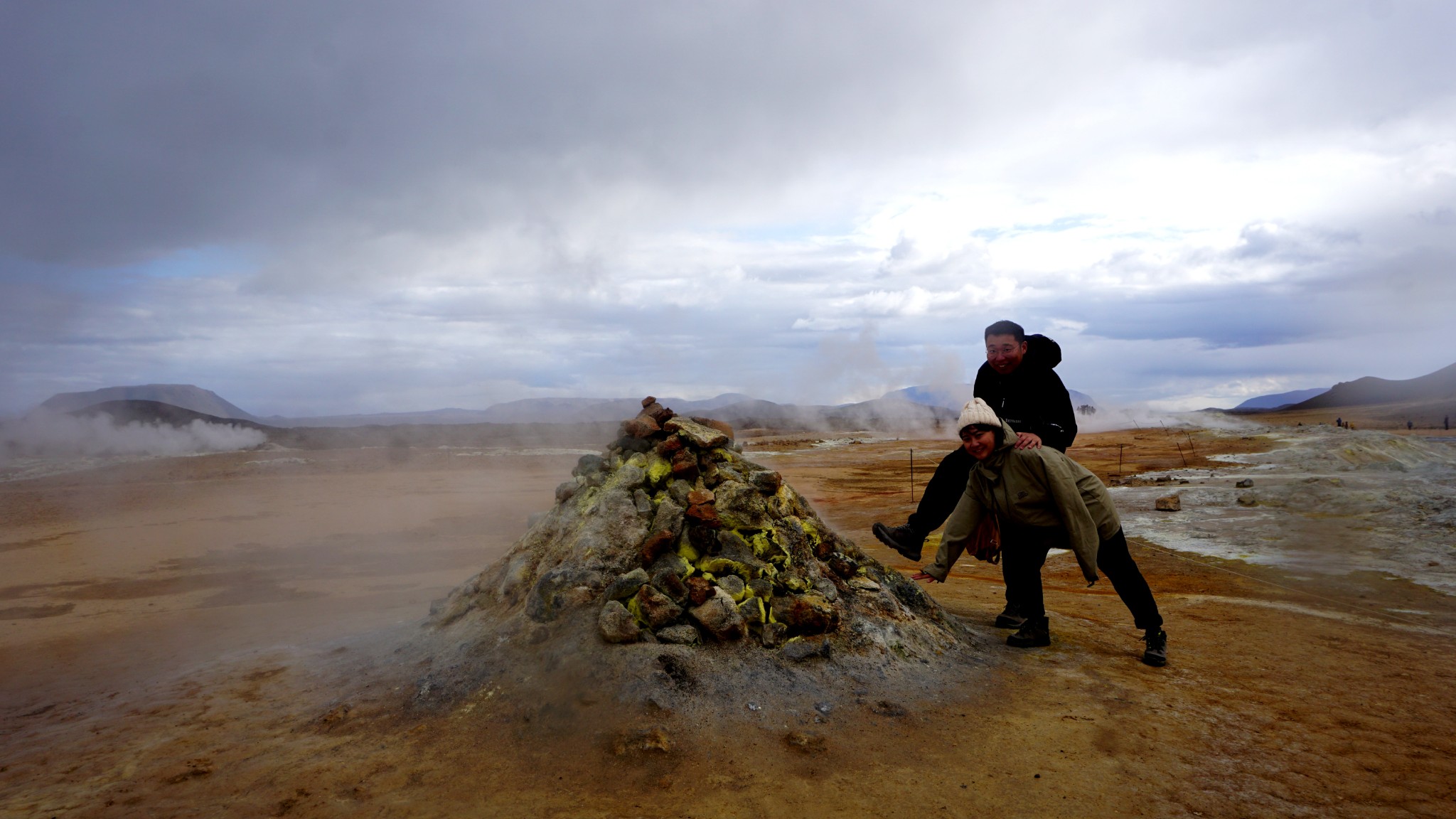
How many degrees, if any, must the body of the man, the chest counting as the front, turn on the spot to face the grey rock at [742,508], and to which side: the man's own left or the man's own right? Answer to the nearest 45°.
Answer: approximately 45° to the man's own right

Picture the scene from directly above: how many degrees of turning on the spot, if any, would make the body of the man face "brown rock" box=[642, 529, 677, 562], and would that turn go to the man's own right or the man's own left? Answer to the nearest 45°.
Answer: approximately 45° to the man's own right

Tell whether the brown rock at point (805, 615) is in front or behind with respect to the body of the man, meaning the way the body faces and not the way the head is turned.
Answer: in front

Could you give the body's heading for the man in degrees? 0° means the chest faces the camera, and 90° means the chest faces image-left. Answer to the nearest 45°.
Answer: approximately 45°

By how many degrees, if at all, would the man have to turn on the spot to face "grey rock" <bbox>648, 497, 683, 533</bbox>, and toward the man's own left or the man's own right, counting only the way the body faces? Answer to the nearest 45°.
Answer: approximately 45° to the man's own right

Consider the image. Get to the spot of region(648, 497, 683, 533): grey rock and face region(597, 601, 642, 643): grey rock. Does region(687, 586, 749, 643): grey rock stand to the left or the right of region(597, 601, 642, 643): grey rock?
left

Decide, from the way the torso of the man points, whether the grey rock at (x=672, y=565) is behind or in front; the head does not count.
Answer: in front
